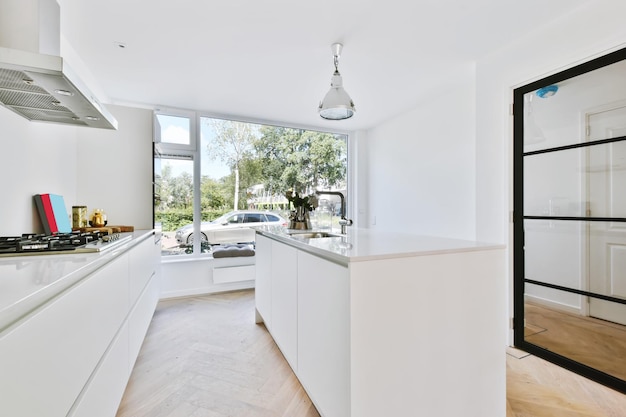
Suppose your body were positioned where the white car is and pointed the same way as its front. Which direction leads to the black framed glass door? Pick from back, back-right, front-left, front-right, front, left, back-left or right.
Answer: back-left

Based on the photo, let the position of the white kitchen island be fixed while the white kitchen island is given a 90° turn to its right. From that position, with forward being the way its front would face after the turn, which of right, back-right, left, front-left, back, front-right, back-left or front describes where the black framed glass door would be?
right

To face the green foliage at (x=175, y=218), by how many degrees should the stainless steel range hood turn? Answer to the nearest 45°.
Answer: approximately 45° to its left

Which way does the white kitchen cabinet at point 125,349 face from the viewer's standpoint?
to the viewer's right

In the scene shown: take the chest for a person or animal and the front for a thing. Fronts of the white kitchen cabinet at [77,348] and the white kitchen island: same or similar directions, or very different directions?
very different directions

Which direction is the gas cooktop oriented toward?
to the viewer's right

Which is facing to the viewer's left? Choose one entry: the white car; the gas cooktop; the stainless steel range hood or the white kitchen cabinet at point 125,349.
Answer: the white car

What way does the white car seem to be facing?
to the viewer's left

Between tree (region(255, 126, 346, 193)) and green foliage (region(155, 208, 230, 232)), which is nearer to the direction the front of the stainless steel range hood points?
the tree

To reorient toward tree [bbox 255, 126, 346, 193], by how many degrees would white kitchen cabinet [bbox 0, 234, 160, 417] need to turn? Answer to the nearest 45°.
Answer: approximately 45° to its left

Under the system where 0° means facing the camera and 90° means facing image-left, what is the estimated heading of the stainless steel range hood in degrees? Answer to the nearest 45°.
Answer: approximately 270°
